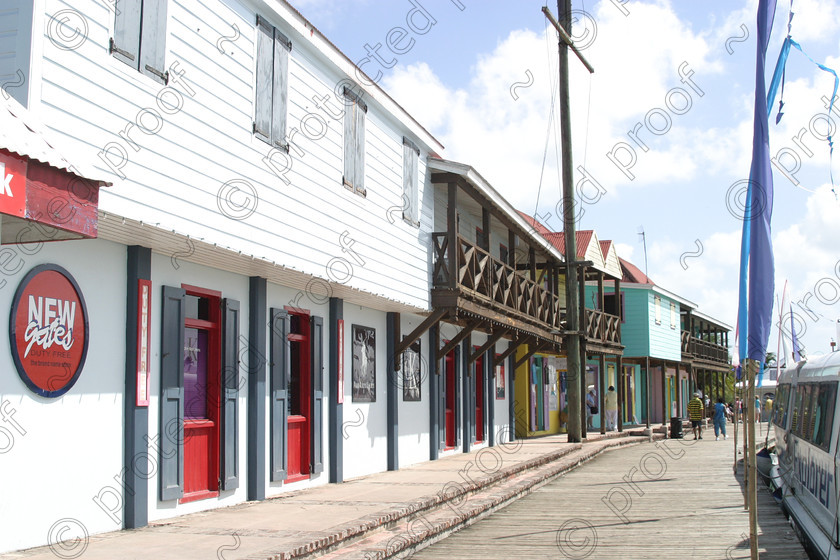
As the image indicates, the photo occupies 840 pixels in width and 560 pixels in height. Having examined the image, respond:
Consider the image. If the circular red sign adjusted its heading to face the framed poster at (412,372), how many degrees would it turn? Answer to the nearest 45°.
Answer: approximately 90° to its left

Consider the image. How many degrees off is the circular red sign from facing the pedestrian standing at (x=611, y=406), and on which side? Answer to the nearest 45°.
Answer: approximately 90° to its left

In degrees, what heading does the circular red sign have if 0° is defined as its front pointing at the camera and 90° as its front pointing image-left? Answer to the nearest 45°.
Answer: approximately 315°

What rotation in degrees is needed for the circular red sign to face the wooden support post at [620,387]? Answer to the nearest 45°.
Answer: approximately 90° to its left

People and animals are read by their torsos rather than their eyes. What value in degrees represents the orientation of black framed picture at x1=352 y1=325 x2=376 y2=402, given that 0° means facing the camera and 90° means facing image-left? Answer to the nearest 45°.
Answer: approximately 315°

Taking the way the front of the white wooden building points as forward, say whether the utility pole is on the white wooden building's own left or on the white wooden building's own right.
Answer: on the white wooden building's own left

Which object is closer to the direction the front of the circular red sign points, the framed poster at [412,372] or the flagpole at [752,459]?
the flagpole

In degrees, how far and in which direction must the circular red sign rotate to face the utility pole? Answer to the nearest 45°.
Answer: approximately 90° to its left

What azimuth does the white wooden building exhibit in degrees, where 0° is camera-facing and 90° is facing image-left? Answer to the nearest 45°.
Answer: approximately 315°

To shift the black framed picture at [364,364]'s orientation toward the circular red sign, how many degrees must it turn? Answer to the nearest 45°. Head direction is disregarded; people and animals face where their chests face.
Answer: approximately 45° to its right
